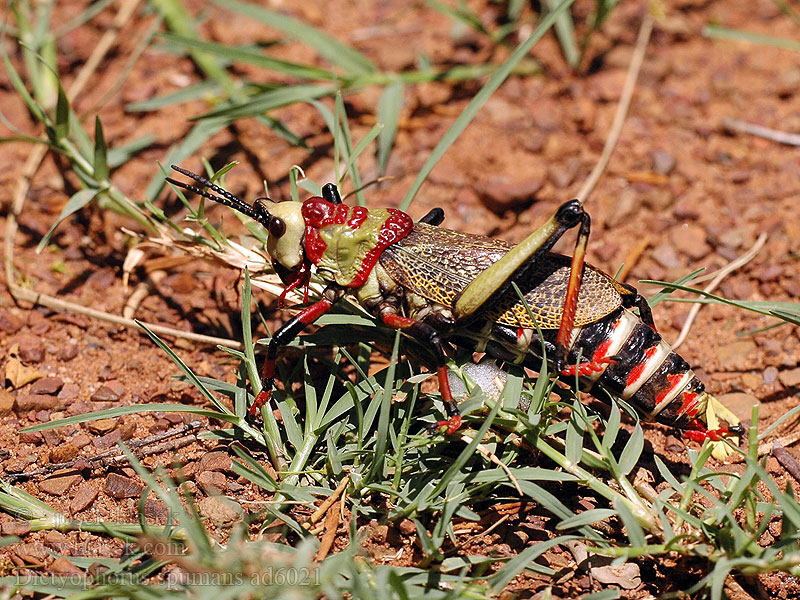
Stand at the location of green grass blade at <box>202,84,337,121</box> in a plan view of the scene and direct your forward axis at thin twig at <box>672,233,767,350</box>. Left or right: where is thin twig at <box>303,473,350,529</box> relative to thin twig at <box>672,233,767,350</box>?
right

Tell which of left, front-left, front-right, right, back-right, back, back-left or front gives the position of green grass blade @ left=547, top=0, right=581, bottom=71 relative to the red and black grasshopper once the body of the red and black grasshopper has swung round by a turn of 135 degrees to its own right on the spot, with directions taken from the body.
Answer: front-left

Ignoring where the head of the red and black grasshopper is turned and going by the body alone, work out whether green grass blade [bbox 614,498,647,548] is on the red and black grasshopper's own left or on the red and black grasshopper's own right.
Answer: on the red and black grasshopper's own left

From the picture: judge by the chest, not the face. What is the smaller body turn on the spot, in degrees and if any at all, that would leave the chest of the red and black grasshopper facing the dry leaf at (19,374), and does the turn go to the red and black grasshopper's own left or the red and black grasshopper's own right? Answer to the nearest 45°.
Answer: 0° — it already faces it

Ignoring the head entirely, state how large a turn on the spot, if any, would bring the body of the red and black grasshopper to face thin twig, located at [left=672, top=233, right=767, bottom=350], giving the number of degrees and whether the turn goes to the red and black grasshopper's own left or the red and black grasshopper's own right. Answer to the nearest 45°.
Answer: approximately 135° to the red and black grasshopper's own right

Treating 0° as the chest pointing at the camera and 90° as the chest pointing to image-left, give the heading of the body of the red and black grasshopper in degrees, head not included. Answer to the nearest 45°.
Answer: approximately 90°

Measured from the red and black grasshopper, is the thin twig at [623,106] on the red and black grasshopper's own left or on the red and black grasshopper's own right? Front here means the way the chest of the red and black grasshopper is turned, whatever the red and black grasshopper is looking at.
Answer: on the red and black grasshopper's own right
